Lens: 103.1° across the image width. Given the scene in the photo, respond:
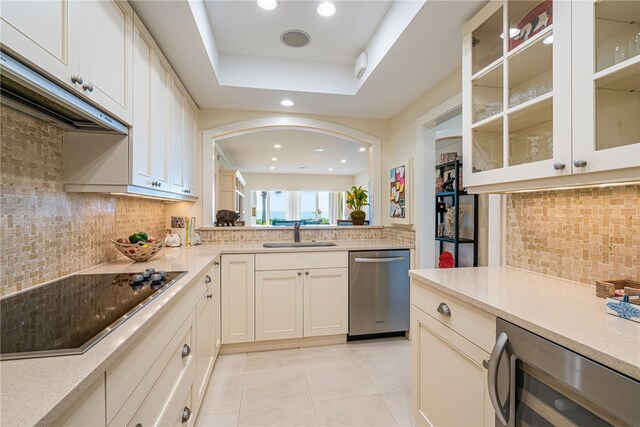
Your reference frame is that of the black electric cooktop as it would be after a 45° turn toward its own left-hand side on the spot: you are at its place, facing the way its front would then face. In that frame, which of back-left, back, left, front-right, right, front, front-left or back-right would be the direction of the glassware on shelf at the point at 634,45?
front-right

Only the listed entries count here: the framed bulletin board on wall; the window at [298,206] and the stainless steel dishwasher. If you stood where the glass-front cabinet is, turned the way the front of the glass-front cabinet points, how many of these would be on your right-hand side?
3

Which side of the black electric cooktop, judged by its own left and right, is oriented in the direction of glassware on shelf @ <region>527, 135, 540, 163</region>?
front

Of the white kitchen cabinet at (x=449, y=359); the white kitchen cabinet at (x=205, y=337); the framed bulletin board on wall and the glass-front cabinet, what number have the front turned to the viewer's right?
1

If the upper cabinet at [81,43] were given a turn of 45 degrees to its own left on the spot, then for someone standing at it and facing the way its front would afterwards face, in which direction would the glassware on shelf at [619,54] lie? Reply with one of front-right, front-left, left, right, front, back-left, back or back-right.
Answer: front-right

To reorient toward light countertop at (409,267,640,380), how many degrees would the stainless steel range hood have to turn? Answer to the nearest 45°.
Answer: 0° — it already faces it

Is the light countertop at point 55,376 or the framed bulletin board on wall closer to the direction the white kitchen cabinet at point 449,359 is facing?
the light countertop

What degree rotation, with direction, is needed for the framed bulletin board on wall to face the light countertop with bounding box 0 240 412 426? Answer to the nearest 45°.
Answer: approximately 45° to its left

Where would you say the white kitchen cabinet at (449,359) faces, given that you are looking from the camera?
facing the viewer and to the left of the viewer

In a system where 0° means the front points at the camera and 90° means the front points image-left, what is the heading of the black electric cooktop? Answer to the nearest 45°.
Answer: approximately 315°

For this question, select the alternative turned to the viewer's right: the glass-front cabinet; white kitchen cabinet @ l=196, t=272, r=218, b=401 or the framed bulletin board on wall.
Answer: the white kitchen cabinet

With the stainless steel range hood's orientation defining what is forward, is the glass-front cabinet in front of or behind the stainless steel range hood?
in front

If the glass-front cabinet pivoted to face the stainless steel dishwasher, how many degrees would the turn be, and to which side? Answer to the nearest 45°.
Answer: approximately 90° to its right

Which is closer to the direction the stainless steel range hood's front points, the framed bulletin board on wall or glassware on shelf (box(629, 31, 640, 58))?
the glassware on shelf

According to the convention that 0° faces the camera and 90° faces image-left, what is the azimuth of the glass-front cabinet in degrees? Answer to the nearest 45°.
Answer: approximately 45°

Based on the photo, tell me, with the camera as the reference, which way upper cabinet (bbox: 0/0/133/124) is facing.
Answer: facing the viewer and to the right of the viewer

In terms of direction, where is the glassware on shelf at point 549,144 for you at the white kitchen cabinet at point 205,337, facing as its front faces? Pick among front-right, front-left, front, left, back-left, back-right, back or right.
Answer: front-right

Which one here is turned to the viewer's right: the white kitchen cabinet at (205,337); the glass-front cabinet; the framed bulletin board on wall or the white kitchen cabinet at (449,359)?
the white kitchen cabinet at (205,337)
